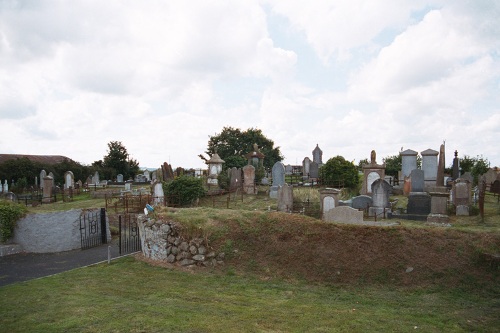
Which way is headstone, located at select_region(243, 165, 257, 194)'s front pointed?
toward the camera

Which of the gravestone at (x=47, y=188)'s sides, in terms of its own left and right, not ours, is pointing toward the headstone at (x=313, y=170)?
left

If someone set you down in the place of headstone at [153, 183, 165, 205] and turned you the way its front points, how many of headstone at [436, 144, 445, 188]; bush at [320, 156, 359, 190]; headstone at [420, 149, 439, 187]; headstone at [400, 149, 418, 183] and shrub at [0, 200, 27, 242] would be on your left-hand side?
4

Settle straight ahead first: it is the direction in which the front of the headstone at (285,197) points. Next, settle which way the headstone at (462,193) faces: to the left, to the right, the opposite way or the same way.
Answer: the same way

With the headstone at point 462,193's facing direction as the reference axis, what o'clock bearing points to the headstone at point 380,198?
the headstone at point 380,198 is roughly at 2 o'clock from the headstone at point 462,193.

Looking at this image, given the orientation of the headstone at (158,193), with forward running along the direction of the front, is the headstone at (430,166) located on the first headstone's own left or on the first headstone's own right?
on the first headstone's own left

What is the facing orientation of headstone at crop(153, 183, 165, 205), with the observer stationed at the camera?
facing the viewer

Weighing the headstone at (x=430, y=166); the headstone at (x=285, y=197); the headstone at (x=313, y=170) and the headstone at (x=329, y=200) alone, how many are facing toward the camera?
4

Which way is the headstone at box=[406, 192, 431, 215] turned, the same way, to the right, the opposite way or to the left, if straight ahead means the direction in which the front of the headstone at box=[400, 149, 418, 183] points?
the same way

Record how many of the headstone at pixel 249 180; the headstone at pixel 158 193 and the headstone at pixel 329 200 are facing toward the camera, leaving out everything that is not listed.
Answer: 3

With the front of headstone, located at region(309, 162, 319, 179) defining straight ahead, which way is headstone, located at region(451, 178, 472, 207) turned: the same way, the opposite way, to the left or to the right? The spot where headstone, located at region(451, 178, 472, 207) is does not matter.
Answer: the same way

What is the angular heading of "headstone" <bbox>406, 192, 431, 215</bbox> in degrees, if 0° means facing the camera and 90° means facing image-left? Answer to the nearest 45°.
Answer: approximately 0°

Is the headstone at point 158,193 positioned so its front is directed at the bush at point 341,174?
no

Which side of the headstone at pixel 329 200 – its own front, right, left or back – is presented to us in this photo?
front

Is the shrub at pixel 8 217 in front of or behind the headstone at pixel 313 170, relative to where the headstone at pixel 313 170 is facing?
in front

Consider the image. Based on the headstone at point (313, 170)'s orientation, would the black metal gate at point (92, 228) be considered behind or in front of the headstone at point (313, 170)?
in front

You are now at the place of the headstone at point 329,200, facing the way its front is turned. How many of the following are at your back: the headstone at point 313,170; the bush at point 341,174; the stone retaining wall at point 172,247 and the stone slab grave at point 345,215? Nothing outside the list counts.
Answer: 2
